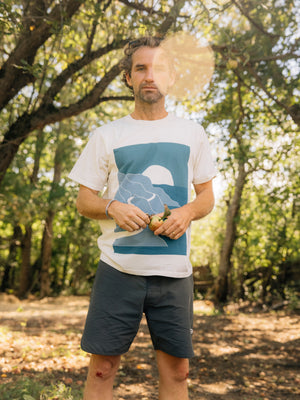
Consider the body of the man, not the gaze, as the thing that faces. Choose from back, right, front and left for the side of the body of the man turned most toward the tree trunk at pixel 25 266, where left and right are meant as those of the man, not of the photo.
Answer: back

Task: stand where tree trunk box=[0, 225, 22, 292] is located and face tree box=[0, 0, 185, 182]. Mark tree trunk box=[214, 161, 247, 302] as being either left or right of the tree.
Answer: left

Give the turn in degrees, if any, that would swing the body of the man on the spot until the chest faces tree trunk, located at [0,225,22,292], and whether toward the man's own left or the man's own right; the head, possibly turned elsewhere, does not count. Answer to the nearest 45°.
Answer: approximately 180°

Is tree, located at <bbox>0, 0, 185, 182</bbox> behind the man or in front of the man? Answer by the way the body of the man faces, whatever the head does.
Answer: behind

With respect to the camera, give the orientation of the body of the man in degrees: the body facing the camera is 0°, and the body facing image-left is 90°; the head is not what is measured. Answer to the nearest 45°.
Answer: approximately 0°
